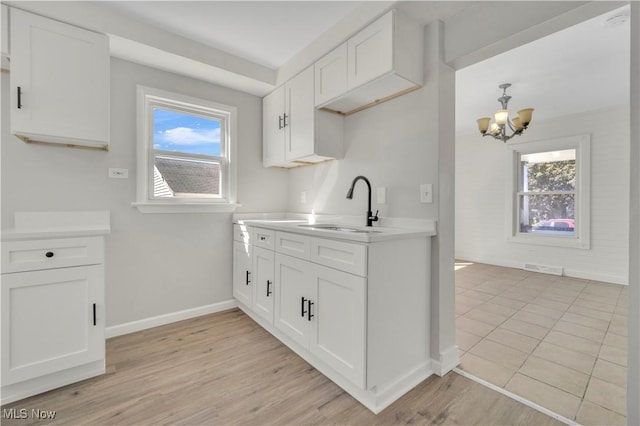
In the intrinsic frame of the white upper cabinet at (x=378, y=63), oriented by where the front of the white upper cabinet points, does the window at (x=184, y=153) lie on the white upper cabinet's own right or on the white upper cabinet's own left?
on the white upper cabinet's own right

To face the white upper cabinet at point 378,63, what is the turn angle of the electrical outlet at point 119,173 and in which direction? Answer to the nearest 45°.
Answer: approximately 45° to its left

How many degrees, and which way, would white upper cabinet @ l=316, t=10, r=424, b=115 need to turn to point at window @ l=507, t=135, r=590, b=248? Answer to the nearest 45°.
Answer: approximately 180°

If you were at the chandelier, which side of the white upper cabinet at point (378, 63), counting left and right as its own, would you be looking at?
back
